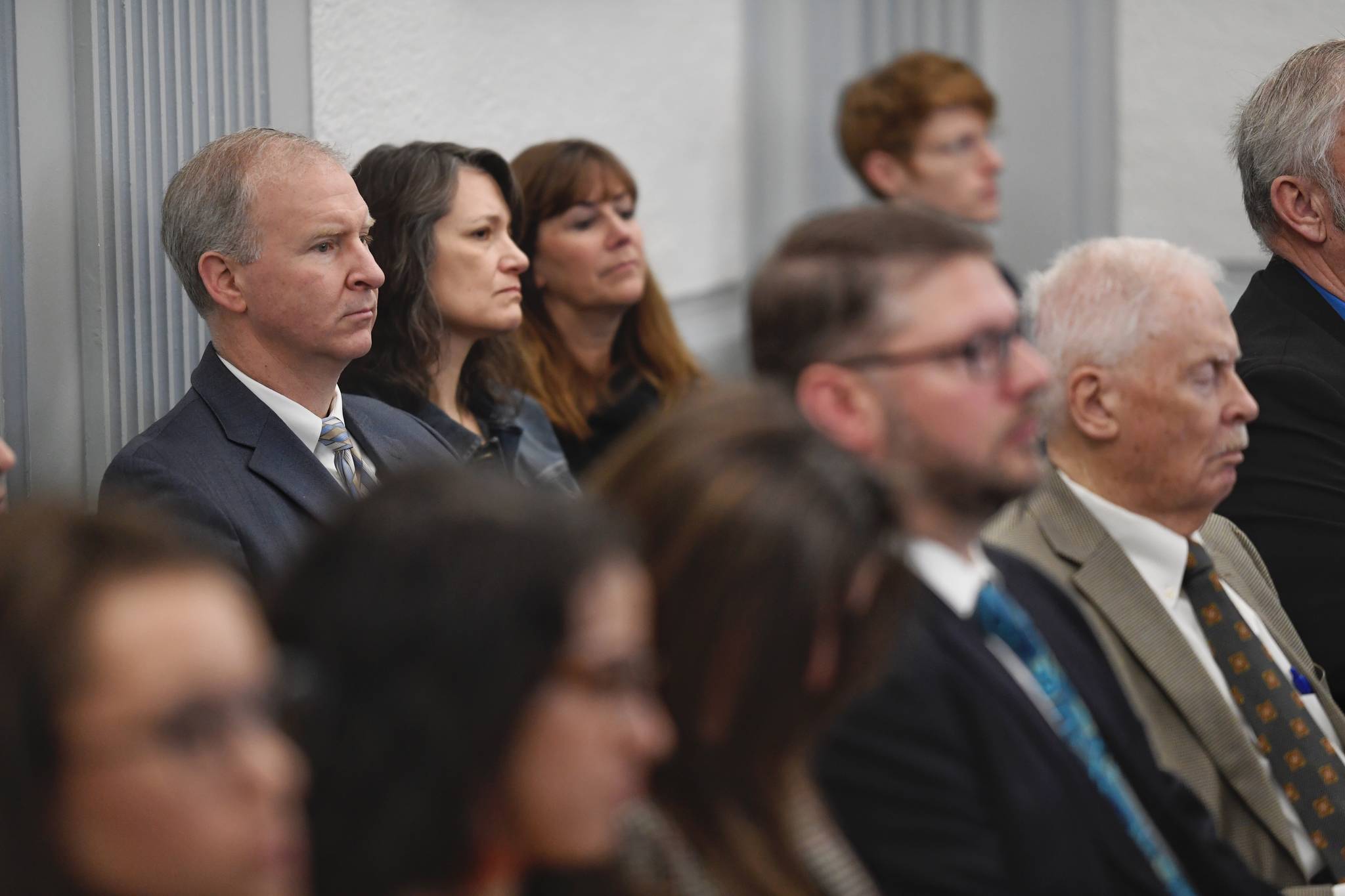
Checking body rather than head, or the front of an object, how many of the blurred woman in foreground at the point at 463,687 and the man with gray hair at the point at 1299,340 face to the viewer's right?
2

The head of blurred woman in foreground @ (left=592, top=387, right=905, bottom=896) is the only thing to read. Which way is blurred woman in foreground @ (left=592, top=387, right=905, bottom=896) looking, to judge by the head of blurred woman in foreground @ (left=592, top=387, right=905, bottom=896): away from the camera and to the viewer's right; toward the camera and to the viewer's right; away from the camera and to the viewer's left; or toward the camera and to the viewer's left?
away from the camera and to the viewer's right

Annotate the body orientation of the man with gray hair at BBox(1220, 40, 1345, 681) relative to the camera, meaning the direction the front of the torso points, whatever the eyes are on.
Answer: to the viewer's right

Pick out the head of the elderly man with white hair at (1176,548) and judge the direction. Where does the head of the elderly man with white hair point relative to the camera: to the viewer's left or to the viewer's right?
to the viewer's right

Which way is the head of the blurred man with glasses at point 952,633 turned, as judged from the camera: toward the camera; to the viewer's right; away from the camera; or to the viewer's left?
to the viewer's right

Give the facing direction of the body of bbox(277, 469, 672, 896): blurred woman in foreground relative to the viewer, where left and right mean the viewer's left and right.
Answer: facing to the right of the viewer
